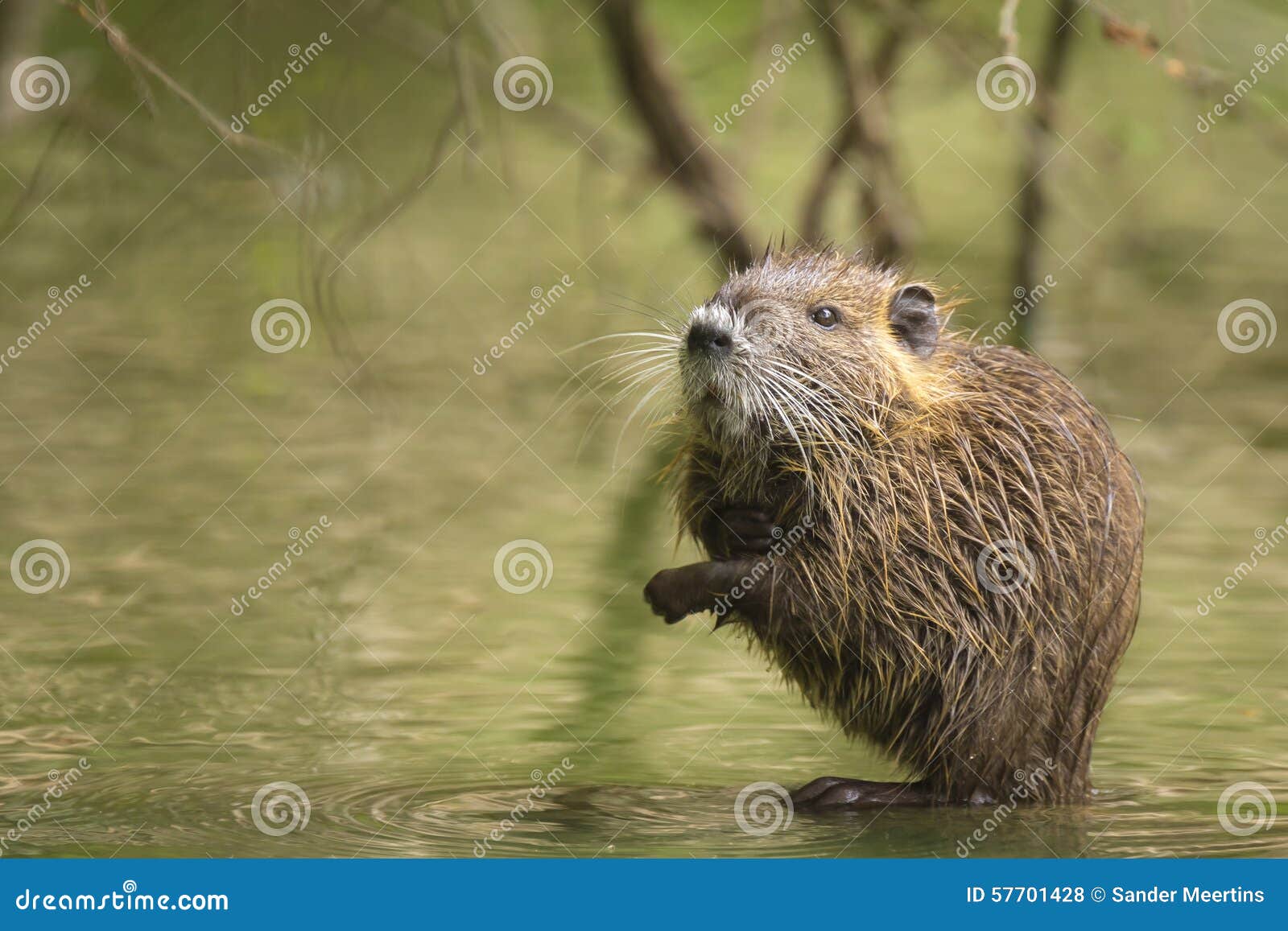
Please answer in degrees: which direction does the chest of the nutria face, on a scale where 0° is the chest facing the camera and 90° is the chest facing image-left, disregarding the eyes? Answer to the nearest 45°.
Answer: approximately 90°
